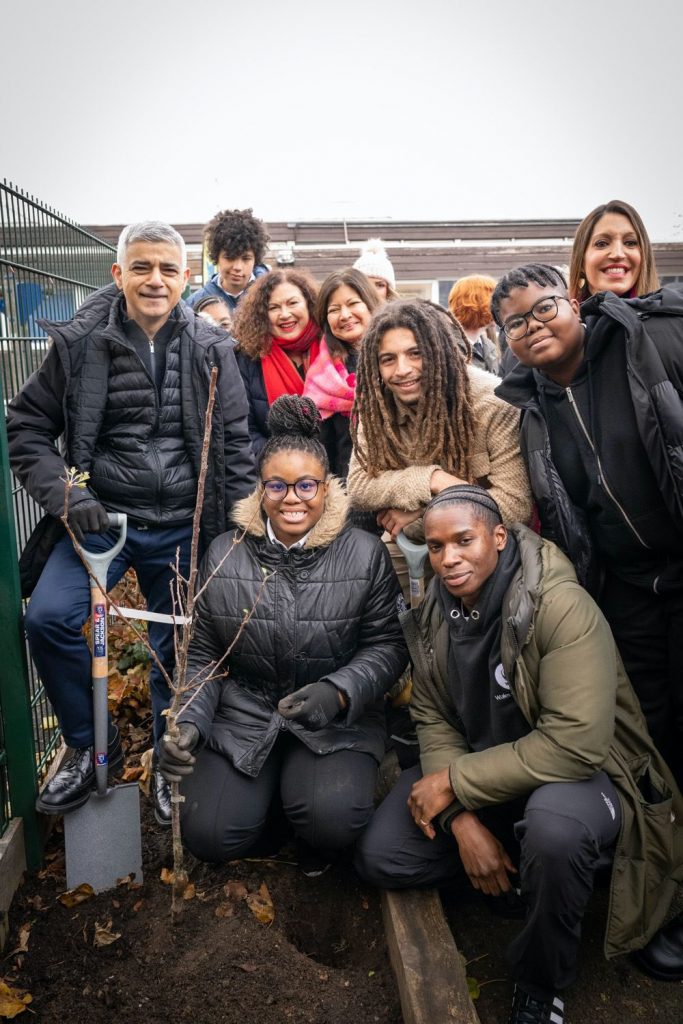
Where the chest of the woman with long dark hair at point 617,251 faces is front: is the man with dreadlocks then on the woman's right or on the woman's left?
on the woman's right

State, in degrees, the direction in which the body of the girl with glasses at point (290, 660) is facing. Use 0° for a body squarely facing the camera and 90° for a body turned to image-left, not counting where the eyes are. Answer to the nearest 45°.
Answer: approximately 0°

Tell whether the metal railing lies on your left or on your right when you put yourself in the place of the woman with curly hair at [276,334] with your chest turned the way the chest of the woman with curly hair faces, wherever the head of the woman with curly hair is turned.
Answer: on your right

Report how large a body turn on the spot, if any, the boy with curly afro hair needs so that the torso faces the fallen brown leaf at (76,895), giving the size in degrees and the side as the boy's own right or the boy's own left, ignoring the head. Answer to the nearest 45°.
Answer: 0° — they already face it

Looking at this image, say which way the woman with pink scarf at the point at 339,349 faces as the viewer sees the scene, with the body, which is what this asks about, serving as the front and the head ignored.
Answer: toward the camera

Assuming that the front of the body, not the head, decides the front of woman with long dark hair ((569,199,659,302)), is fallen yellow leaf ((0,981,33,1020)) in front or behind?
in front

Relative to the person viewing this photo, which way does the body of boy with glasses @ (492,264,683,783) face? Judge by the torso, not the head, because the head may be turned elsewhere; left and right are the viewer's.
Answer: facing the viewer and to the left of the viewer

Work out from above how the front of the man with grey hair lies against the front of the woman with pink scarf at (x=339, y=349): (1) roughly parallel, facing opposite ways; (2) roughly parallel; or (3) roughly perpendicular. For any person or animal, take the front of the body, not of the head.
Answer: roughly parallel

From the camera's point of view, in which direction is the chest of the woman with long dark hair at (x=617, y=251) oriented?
toward the camera

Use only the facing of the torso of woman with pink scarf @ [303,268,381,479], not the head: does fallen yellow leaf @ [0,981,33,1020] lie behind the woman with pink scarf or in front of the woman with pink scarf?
in front

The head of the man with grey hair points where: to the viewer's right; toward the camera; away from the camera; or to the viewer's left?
toward the camera

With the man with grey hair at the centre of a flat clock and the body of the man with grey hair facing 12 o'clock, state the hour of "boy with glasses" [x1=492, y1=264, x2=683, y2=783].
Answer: The boy with glasses is roughly at 10 o'clock from the man with grey hair.

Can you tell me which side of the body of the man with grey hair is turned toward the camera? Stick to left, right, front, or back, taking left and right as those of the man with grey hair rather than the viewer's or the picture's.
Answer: front
